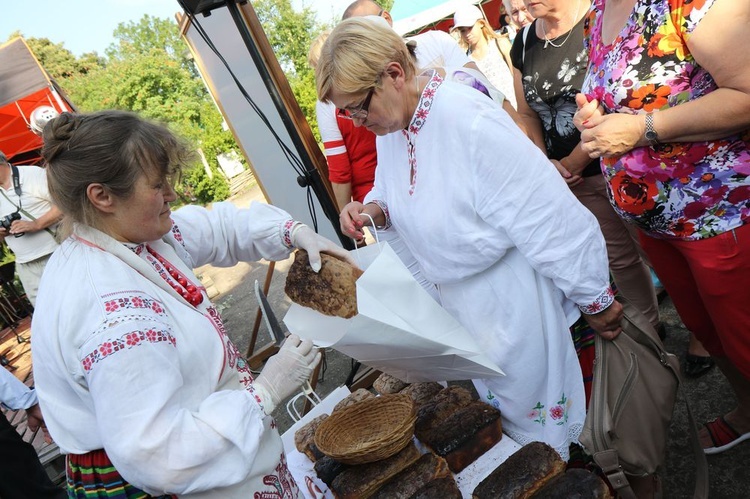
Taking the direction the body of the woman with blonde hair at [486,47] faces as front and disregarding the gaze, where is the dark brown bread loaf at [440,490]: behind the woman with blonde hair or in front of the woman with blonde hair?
in front

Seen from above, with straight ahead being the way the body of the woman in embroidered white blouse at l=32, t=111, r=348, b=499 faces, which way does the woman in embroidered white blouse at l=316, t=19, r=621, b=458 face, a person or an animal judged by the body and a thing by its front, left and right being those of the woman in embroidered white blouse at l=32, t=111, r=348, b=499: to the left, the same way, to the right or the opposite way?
the opposite way

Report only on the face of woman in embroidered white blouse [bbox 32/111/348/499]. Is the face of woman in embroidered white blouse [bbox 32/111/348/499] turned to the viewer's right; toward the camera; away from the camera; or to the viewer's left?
to the viewer's right

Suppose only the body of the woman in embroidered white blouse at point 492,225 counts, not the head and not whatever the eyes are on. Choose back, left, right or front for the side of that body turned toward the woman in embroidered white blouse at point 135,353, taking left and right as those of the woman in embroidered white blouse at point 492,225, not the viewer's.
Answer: front

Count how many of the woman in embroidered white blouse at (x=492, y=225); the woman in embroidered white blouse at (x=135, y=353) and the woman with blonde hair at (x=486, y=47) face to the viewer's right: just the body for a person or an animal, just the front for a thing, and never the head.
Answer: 1

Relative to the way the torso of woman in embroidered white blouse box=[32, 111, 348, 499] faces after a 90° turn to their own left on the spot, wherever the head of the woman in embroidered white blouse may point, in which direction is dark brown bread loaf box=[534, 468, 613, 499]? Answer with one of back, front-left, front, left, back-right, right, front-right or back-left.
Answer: back-right

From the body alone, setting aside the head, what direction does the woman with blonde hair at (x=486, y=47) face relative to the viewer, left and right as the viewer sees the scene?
facing the viewer and to the left of the viewer

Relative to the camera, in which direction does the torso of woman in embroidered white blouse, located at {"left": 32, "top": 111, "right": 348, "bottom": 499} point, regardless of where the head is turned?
to the viewer's right

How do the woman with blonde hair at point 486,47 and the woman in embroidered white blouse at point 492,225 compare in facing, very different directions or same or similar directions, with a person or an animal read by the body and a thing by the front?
same or similar directions

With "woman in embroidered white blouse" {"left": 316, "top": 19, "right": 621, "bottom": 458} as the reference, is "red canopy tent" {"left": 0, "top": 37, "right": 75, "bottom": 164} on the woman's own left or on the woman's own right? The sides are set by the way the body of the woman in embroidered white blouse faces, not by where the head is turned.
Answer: on the woman's own right

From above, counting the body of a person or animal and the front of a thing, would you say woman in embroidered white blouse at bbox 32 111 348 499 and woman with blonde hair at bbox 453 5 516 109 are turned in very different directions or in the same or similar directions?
very different directions
